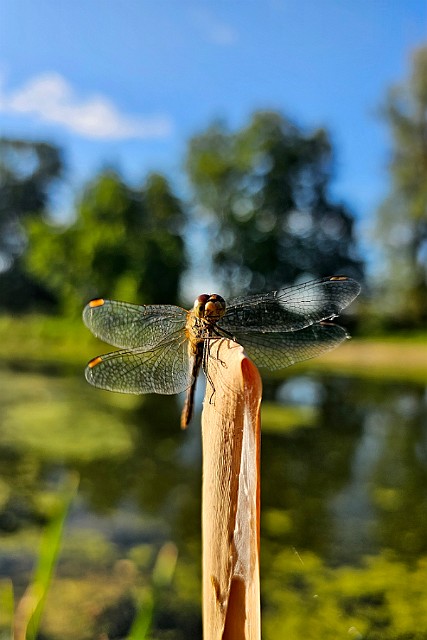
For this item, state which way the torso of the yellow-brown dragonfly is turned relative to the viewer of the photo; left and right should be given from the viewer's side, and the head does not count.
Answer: facing the viewer and to the right of the viewer
